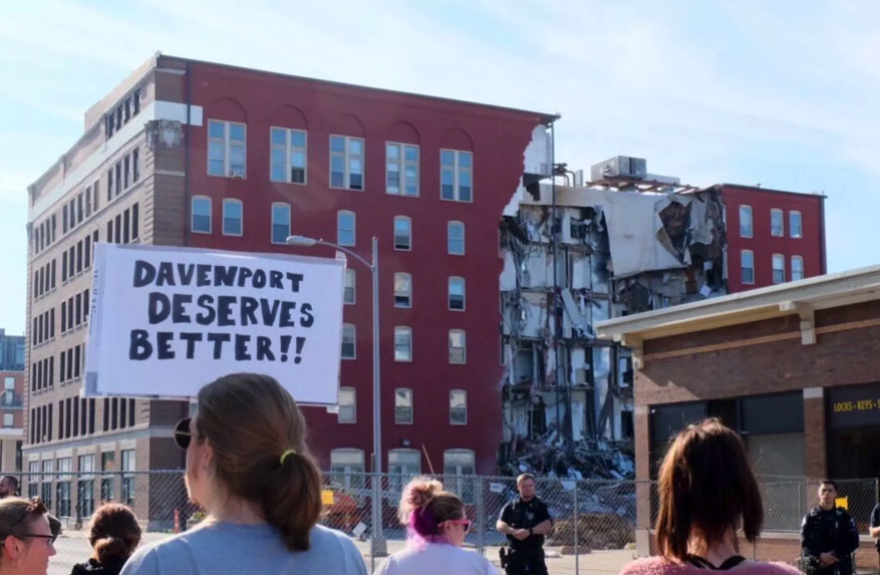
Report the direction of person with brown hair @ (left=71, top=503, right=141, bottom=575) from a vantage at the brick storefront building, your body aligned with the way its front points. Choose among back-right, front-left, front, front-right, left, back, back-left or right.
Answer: front-left

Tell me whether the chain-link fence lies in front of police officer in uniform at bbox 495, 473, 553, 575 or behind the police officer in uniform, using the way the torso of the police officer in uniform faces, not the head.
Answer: behind

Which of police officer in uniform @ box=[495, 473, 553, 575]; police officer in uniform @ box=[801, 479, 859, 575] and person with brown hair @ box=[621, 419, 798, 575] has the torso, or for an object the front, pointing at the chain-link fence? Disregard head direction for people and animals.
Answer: the person with brown hair

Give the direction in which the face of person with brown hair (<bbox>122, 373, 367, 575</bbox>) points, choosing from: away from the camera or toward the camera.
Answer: away from the camera

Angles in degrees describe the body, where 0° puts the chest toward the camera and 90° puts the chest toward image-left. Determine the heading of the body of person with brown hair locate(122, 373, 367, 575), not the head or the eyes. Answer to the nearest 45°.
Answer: approximately 135°

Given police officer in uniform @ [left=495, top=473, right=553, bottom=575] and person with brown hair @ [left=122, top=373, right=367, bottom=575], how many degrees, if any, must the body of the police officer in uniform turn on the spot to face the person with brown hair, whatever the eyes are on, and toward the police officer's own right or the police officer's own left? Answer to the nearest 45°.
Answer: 0° — they already face them

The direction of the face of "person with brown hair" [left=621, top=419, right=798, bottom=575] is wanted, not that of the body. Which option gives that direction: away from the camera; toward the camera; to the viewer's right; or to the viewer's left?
away from the camera

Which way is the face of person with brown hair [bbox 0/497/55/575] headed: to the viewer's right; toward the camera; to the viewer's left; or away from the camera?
to the viewer's right

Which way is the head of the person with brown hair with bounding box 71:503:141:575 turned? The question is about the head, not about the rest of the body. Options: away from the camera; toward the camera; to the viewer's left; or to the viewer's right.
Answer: away from the camera

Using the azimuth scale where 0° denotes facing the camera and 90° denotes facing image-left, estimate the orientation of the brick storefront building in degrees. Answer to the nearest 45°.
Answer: approximately 45°

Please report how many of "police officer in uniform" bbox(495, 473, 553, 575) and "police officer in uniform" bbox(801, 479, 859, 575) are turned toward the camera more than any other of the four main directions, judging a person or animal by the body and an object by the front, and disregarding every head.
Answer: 2
